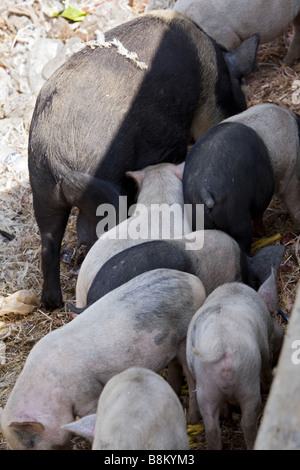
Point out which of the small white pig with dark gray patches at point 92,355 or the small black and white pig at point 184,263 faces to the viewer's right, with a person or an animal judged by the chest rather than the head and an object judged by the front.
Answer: the small black and white pig at point 184,263

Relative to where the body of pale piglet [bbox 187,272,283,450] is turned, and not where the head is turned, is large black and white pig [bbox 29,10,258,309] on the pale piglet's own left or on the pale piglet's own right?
on the pale piglet's own left

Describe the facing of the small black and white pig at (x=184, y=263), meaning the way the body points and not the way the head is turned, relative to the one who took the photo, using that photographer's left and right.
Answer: facing to the right of the viewer

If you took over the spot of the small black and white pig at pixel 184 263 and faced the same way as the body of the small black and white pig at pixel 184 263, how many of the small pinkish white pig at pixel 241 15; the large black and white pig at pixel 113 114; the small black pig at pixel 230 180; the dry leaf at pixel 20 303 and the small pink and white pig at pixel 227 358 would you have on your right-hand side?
1

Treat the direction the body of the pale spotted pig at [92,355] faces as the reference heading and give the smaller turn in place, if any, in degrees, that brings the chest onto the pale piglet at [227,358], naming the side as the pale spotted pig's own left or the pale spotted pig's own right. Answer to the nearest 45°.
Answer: approximately 90° to the pale spotted pig's own left

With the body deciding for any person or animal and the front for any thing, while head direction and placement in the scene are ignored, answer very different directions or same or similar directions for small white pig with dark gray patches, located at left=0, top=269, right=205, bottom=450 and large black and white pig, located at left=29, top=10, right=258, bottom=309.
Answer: very different directions

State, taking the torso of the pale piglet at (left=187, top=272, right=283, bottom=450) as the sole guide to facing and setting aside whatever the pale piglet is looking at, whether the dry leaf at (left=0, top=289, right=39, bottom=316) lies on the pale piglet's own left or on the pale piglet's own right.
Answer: on the pale piglet's own left

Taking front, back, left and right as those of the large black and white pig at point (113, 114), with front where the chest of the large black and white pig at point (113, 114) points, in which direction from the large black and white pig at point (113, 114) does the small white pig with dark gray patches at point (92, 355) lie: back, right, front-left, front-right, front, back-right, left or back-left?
back-right

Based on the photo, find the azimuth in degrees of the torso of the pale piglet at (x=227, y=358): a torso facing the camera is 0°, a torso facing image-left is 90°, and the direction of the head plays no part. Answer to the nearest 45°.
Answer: approximately 225°

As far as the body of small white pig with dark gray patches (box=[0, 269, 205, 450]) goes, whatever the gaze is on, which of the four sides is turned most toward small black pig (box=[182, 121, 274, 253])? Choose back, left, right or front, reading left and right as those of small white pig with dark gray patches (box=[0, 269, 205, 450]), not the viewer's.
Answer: back

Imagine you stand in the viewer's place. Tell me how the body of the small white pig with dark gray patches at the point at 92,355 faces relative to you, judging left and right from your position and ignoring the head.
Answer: facing the viewer and to the left of the viewer

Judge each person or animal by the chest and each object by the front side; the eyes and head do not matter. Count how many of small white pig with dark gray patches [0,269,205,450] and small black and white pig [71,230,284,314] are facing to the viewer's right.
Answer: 1

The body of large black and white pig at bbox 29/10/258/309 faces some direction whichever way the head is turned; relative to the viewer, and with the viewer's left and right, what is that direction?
facing away from the viewer and to the right of the viewer

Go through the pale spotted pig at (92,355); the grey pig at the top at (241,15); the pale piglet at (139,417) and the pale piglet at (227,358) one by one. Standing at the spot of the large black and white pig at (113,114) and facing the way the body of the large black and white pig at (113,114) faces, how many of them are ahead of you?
1

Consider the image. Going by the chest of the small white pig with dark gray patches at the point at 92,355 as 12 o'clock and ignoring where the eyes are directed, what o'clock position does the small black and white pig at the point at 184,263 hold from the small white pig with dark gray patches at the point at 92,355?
the small black and white pig at the point at 184,263 is roughly at 6 o'clock from the small white pig with dark gray patches at the point at 92,355.

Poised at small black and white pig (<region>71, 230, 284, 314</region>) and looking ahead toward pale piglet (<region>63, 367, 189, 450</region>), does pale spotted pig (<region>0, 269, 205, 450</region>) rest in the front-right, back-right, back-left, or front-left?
front-right

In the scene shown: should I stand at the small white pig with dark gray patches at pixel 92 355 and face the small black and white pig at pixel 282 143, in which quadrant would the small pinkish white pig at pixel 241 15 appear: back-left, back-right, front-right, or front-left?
front-left
